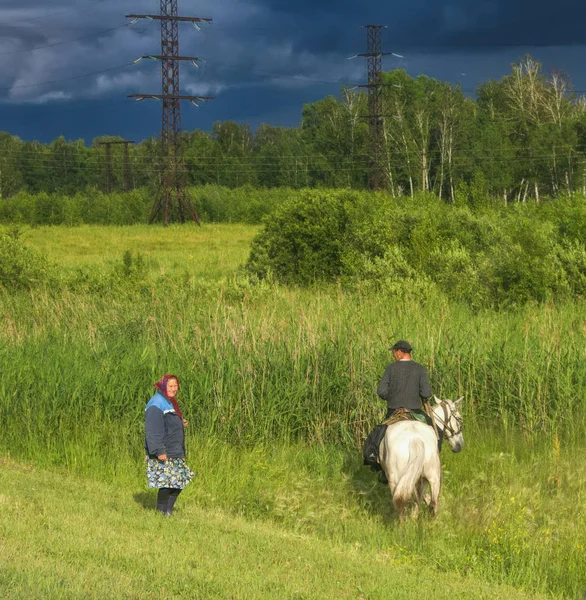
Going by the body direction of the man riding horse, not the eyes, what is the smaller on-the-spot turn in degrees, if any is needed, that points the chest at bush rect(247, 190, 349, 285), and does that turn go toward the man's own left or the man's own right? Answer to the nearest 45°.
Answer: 0° — they already face it

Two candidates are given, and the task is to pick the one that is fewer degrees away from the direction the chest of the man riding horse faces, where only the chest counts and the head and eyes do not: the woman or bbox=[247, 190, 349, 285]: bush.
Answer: the bush

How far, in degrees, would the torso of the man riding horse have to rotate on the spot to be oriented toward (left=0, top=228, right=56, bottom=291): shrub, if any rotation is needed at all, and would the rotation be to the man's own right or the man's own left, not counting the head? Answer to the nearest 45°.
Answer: approximately 45° to the man's own left

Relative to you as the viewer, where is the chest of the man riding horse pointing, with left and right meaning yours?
facing away from the viewer

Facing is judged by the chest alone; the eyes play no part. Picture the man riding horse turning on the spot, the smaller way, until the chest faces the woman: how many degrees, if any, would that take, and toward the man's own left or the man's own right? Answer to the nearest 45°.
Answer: approximately 135° to the man's own left

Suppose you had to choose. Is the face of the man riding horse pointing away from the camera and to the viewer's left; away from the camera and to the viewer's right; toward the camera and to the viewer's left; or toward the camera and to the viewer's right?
away from the camera and to the viewer's left

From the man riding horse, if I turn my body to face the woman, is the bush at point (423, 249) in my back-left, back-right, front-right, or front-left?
back-right

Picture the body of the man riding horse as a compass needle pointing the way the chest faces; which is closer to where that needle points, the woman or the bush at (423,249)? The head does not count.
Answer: the bush

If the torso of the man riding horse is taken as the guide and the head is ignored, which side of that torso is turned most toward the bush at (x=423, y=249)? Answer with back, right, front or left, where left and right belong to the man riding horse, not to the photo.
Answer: front
